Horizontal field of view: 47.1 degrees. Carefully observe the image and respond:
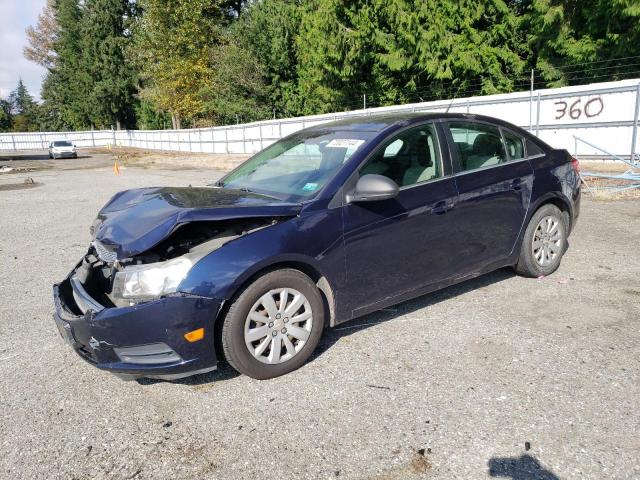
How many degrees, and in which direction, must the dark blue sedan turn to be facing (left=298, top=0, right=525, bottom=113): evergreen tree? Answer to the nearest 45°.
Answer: approximately 135° to its right

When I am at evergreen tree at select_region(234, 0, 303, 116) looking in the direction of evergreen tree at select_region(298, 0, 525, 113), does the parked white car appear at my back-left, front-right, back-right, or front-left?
back-right

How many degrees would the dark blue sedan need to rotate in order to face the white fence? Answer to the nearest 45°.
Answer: approximately 180°

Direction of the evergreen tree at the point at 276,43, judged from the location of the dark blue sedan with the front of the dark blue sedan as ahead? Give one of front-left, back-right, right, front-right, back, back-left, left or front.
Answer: back-right

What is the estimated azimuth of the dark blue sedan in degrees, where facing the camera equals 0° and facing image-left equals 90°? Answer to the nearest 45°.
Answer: approximately 45°
